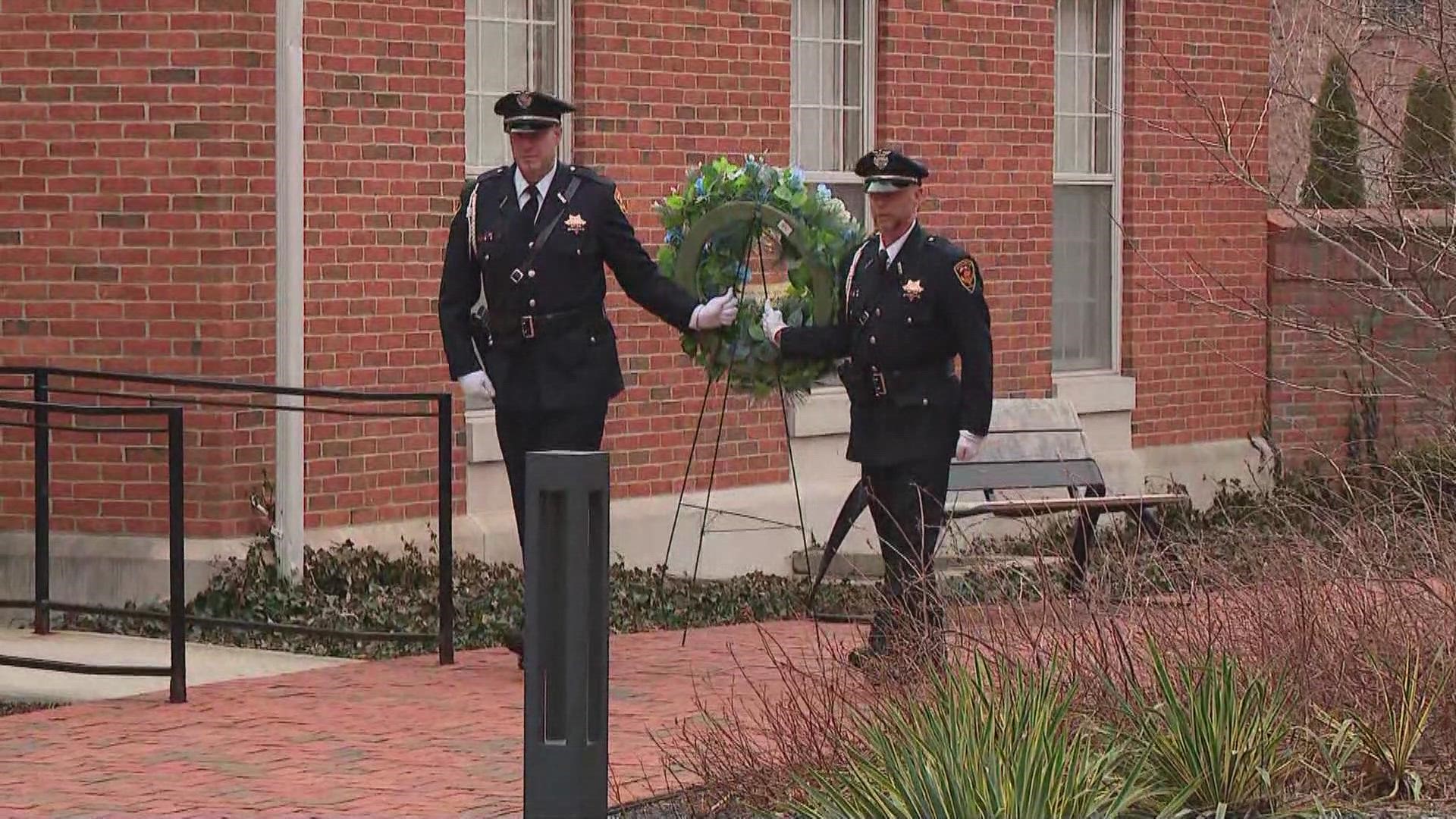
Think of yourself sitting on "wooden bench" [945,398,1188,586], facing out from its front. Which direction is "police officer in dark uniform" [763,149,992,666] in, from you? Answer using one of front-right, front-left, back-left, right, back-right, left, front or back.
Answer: front

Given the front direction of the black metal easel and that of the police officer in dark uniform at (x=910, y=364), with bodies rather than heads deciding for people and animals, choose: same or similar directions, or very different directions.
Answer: very different directions

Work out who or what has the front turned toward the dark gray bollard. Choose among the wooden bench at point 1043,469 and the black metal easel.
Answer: the wooden bench

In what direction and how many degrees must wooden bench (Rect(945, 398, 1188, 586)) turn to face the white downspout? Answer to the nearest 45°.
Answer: approximately 45° to its right

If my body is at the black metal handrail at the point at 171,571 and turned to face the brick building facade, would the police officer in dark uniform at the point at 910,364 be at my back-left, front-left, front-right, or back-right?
front-right

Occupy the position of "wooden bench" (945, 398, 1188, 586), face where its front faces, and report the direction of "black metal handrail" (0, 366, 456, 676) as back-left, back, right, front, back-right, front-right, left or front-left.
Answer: front-right

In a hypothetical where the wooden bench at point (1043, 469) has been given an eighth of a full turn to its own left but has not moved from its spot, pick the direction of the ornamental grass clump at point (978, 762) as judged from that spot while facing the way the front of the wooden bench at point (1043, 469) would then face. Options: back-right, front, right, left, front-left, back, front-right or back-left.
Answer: front-right

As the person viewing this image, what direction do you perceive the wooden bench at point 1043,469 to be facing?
facing the viewer
